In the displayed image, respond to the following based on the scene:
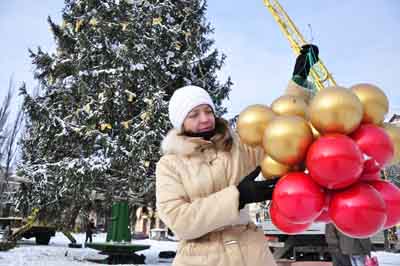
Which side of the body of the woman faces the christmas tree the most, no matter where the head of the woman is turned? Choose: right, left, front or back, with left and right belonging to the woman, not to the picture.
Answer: back

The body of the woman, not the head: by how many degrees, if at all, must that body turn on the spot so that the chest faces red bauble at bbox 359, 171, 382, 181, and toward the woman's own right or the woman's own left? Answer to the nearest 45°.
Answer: approximately 45° to the woman's own left

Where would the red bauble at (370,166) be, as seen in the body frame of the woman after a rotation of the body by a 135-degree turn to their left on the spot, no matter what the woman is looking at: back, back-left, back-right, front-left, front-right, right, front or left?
right

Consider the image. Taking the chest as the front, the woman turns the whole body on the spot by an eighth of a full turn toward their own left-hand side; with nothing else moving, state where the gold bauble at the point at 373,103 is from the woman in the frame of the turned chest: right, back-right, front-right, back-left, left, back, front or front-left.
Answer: front

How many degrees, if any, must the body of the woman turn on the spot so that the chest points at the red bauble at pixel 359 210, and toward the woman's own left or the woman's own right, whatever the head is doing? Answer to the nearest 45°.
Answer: approximately 45° to the woman's own left

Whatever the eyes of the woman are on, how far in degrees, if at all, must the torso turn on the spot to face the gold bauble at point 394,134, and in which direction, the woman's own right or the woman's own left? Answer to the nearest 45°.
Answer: approximately 45° to the woman's own left

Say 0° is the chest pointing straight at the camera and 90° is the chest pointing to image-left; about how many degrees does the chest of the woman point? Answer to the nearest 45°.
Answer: approximately 315°
